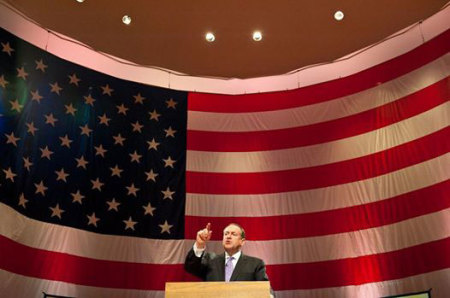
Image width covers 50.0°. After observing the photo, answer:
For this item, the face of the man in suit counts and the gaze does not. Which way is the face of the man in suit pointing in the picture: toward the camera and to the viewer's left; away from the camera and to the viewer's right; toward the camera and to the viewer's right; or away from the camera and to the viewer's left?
toward the camera and to the viewer's left

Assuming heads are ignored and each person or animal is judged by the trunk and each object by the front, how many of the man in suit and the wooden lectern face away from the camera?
0

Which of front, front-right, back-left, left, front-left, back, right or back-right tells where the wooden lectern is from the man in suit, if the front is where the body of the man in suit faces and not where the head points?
front-left

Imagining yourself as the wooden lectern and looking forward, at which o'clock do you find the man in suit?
The man in suit is roughly at 6 o'clock from the wooden lectern.

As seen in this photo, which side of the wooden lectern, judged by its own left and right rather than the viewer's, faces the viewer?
front
